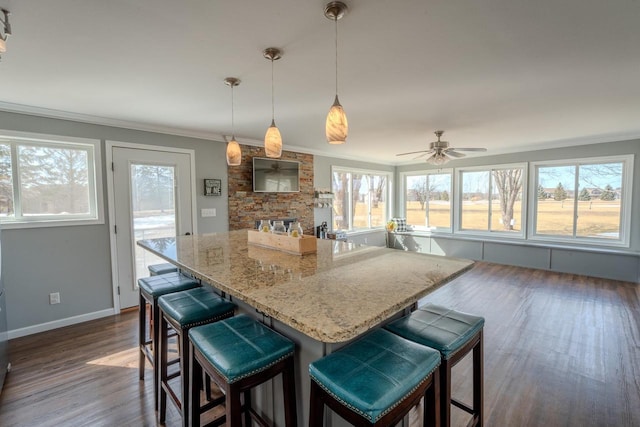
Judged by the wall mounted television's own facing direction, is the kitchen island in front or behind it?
in front

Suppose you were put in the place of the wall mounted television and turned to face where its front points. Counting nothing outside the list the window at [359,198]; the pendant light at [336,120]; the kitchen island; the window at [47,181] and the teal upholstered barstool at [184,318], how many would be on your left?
1

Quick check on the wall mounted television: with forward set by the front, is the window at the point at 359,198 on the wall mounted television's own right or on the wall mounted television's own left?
on the wall mounted television's own left

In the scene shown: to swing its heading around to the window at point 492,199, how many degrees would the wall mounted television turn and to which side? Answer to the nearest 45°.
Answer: approximately 45° to its left

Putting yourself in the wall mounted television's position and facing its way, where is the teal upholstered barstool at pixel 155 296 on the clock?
The teal upholstered barstool is roughly at 2 o'clock from the wall mounted television.

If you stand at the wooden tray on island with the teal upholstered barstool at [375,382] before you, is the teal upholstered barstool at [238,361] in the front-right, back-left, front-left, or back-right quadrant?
front-right

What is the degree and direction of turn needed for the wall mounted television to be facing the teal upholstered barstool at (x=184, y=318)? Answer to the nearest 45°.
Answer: approximately 45° to its right

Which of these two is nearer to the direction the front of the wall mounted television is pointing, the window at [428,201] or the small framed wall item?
the window

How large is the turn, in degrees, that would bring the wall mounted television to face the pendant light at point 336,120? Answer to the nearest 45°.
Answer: approximately 45° to its right

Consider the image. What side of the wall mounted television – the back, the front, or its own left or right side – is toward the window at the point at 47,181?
right

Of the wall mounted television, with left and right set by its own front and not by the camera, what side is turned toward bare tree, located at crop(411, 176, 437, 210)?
left

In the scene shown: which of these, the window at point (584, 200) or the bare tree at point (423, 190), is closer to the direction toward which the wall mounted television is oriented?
the window

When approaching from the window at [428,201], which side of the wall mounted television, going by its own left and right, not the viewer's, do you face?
left

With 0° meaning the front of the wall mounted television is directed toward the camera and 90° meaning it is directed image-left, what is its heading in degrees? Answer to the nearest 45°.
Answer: approximately 315°
